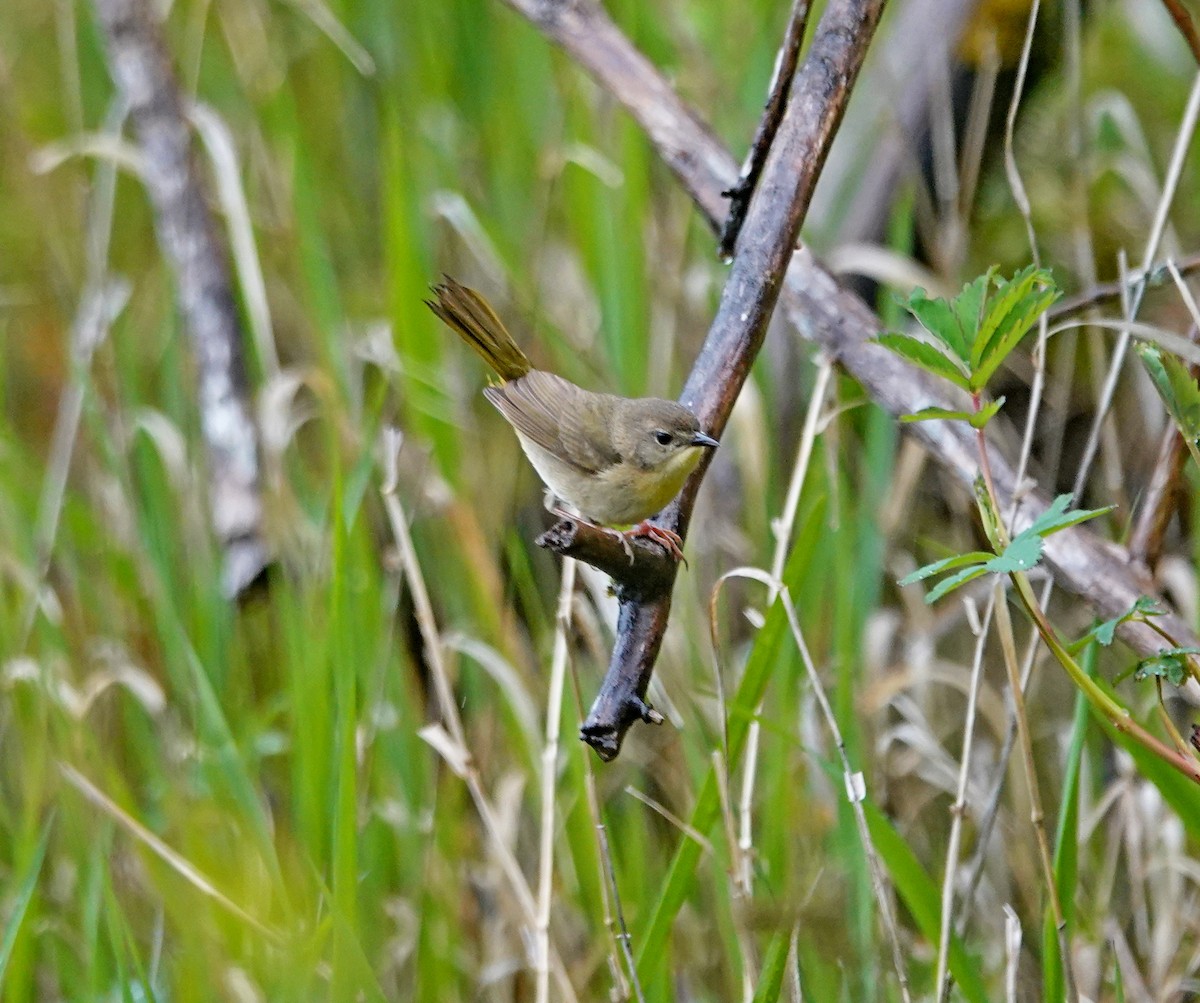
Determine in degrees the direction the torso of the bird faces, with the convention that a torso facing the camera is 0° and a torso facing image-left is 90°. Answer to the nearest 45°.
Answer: approximately 270°

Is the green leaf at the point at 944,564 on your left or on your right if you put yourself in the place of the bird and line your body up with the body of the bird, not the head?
on your left

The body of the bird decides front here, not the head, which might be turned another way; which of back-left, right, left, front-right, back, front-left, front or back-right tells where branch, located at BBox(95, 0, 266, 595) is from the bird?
back-left

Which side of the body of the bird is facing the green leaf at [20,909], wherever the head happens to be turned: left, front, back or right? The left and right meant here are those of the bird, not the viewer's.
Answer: back

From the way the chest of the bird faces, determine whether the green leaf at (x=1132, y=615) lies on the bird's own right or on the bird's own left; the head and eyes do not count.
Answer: on the bird's own left
